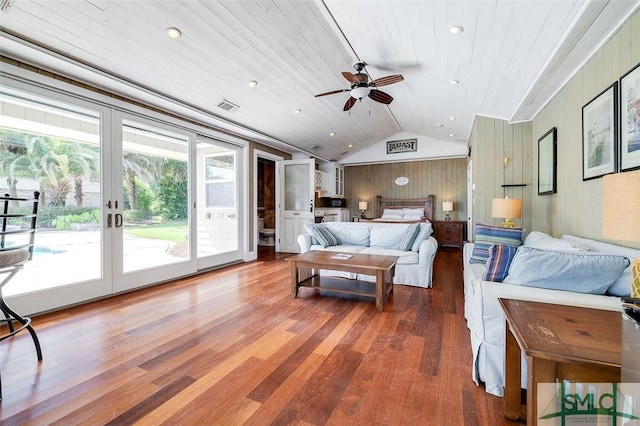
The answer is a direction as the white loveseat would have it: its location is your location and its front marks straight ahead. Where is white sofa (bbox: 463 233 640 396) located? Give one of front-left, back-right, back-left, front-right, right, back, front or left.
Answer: front

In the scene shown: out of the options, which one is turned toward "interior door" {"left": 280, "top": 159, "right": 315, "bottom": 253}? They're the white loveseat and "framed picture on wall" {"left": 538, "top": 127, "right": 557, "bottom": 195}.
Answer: the framed picture on wall

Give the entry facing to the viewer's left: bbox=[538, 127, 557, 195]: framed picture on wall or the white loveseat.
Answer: the framed picture on wall

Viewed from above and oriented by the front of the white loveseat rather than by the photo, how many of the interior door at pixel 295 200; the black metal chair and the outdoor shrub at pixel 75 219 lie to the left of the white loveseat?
0

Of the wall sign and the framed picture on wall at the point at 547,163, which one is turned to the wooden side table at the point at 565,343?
the wall sign

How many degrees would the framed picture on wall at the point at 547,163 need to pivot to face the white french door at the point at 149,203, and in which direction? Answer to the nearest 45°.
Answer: approximately 45° to its left

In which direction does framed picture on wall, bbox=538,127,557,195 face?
to the viewer's left

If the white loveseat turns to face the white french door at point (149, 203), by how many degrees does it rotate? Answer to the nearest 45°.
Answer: approximately 90° to its right

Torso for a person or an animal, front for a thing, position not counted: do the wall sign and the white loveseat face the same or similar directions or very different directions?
same or similar directions

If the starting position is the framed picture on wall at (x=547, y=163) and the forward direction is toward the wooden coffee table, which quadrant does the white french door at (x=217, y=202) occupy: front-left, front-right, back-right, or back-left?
front-right

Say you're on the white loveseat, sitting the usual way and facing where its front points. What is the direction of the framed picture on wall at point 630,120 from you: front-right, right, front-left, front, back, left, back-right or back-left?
front-left

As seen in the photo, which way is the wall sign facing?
toward the camera

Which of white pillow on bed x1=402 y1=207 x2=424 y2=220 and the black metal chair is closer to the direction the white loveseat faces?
the black metal chair

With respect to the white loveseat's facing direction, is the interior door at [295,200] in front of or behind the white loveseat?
behind

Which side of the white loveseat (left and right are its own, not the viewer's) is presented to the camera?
front

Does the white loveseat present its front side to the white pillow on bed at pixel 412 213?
no

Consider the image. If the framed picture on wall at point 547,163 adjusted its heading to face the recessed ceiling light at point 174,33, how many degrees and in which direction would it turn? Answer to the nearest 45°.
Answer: approximately 45° to its left
